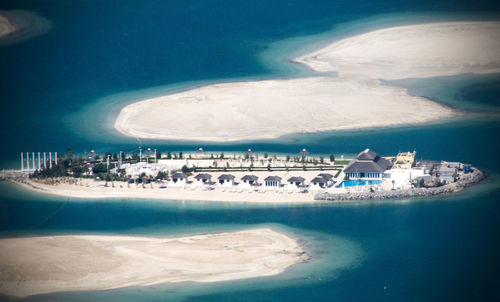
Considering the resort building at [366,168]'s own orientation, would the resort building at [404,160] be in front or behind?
behind

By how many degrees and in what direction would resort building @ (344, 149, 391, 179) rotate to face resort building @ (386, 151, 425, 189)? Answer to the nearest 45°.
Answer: approximately 90° to its left

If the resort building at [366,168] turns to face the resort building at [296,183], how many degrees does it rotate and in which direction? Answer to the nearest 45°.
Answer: approximately 45° to its right

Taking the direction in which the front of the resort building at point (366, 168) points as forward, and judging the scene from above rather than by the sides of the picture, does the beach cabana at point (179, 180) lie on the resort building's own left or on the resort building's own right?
on the resort building's own right

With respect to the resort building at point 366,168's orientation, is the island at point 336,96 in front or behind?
behind

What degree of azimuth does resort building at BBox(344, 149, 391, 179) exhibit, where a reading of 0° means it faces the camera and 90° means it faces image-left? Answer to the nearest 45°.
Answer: approximately 0°

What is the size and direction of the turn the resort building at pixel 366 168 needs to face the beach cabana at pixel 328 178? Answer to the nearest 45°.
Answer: approximately 45° to its right

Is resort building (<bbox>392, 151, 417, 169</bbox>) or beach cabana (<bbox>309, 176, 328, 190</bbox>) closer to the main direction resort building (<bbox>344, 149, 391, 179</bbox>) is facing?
the beach cabana

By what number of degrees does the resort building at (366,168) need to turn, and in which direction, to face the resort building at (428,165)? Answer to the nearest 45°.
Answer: approximately 135° to its left

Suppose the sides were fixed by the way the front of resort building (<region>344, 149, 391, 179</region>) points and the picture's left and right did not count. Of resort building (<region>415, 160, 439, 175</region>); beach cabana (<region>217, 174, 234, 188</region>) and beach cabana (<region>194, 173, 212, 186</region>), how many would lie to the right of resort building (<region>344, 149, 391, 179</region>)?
2

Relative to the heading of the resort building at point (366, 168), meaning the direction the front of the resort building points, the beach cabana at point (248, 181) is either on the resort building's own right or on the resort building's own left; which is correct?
on the resort building's own right

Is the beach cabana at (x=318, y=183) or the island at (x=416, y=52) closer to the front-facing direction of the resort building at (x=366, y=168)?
the beach cabana

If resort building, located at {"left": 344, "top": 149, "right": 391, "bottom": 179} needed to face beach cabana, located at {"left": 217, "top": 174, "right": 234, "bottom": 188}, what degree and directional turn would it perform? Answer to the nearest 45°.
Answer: approximately 90° to its right

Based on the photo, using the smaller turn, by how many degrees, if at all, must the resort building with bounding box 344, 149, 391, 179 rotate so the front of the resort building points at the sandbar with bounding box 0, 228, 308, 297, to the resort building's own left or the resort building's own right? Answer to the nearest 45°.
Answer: approximately 45° to the resort building's own right
